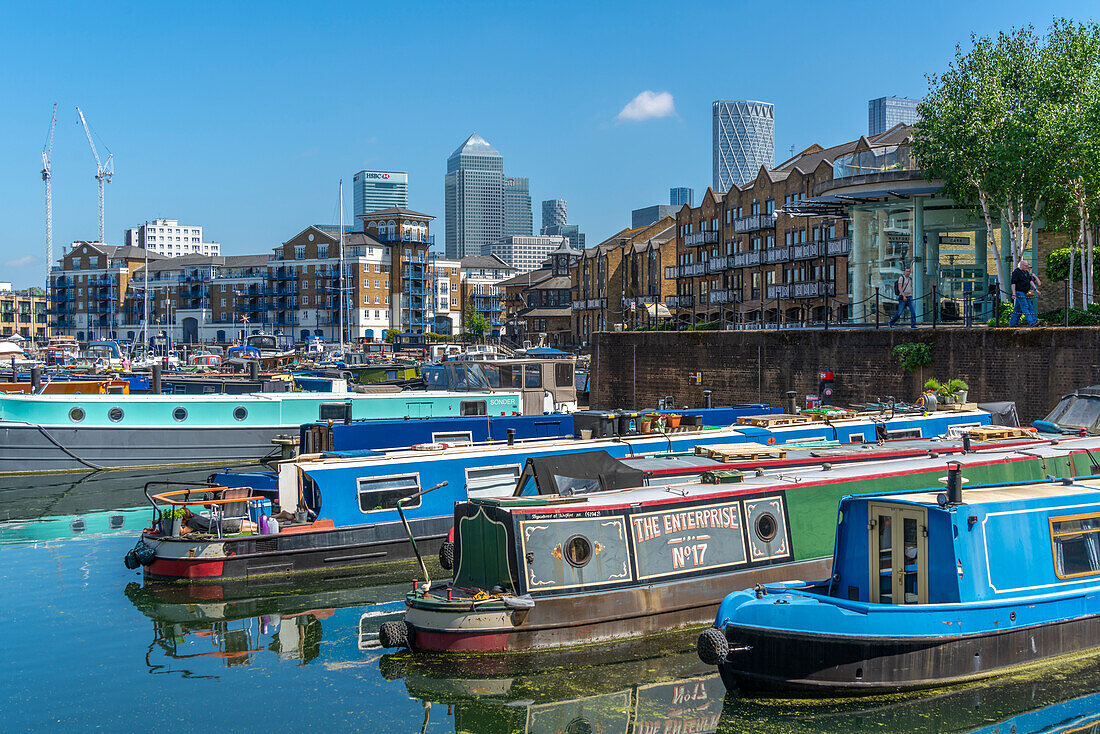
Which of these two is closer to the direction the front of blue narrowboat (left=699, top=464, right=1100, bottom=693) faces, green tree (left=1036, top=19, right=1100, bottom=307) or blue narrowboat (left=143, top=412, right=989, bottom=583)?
the blue narrowboat

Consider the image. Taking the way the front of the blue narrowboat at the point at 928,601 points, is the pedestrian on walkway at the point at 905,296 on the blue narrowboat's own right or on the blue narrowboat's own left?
on the blue narrowboat's own right

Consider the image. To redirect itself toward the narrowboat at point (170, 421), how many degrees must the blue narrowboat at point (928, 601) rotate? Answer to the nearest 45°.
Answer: approximately 90° to its right

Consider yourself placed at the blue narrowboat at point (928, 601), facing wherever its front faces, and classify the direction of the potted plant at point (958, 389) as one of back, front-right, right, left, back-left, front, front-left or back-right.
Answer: back-right

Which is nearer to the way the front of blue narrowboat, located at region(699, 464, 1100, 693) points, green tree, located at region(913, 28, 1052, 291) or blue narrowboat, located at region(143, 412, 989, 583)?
the blue narrowboat

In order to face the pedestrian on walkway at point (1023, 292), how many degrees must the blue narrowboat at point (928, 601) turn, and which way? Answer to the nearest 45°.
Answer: approximately 135° to its right

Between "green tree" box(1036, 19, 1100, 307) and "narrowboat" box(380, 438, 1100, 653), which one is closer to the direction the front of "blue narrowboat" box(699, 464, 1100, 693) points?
the narrowboat
